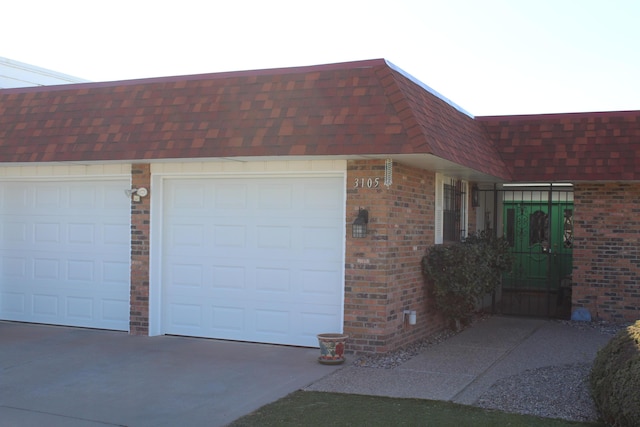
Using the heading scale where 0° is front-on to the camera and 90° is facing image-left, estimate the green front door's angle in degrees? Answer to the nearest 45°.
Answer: approximately 0°

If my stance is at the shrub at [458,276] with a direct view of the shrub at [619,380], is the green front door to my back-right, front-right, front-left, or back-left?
back-left

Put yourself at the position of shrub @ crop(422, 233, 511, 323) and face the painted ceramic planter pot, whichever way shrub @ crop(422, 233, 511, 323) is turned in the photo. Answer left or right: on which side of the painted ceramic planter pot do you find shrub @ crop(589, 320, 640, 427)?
left

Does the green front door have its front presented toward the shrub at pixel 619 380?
yes
